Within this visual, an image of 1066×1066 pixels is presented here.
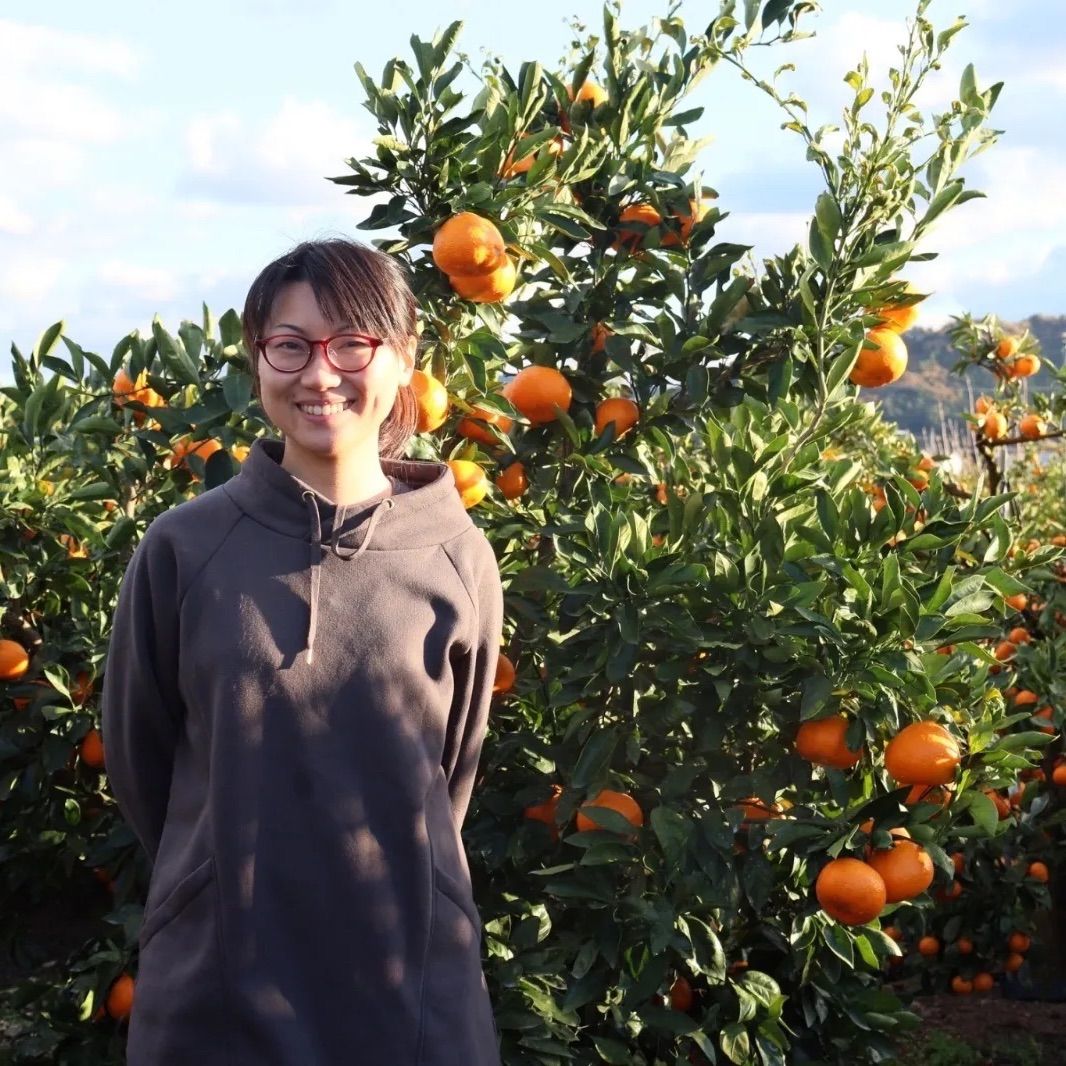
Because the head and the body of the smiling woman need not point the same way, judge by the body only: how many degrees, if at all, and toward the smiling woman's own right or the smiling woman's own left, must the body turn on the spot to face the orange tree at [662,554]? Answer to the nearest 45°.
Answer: approximately 135° to the smiling woman's own left

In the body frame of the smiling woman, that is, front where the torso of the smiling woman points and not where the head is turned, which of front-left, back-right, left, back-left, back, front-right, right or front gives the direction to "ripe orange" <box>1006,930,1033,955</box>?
back-left

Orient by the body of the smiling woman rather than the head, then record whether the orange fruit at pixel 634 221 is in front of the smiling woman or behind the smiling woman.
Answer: behind

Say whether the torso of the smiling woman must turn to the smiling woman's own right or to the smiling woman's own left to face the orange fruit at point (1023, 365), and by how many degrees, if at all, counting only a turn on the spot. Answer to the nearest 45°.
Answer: approximately 135° to the smiling woman's own left

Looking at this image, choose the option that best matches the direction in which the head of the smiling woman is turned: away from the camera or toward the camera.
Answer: toward the camera

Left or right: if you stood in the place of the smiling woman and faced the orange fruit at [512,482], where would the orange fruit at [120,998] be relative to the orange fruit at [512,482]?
left

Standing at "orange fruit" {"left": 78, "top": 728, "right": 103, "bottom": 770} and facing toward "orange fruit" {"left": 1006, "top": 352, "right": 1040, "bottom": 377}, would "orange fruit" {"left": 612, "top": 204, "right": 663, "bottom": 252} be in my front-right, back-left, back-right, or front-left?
front-right

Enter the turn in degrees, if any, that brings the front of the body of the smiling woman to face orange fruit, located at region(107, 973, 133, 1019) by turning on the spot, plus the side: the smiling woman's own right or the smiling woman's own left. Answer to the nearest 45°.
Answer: approximately 180°

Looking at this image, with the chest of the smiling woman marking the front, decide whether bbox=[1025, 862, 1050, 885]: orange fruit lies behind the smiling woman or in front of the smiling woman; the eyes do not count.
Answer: behind

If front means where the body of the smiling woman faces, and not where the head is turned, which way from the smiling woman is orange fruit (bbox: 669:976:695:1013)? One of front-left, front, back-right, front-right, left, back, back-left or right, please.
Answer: back-left

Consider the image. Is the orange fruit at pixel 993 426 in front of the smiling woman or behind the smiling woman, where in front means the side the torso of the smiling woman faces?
behind

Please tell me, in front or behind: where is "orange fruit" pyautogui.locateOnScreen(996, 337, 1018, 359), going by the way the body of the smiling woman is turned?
behind

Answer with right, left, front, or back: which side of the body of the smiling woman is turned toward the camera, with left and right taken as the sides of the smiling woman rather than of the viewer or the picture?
front

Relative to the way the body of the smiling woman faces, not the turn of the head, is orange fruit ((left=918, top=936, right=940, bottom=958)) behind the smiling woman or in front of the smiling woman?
behind
